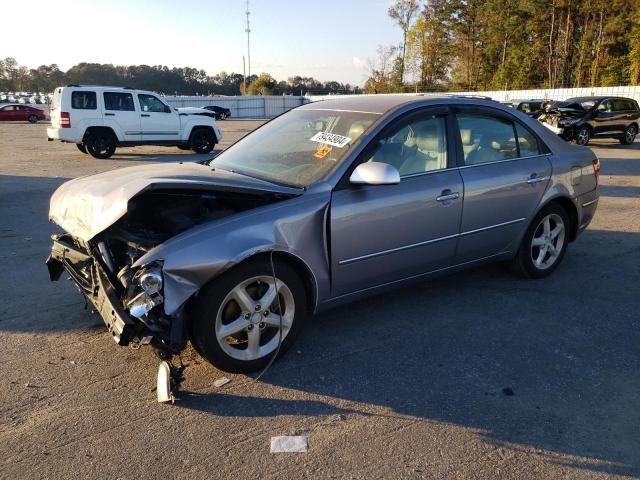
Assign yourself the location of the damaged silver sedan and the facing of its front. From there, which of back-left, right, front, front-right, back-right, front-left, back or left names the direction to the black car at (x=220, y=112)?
back-right

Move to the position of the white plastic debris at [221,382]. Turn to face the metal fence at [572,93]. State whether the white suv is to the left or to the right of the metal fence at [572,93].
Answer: left

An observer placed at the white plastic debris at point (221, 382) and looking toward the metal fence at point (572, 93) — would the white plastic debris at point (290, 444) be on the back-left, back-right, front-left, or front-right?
back-right

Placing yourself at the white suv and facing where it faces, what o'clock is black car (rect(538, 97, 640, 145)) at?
The black car is roughly at 12 o'clock from the white suv.

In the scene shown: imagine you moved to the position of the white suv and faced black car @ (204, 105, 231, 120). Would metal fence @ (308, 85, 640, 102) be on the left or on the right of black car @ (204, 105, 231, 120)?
right

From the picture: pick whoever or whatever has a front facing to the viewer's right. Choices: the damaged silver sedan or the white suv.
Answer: the white suv

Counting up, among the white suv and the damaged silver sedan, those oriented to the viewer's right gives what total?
1

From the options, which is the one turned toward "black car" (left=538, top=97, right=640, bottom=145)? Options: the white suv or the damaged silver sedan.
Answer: the white suv

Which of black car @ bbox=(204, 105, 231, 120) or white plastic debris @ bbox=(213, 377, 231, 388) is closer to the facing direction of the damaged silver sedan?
the white plastic debris

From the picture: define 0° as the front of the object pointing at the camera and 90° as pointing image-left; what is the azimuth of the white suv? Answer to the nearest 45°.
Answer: approximately 270°

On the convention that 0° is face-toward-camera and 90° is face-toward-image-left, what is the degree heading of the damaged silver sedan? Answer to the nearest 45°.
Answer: approximately 45°

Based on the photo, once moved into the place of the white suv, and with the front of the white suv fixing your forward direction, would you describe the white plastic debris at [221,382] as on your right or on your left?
on your right

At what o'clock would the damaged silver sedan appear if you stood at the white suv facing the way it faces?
The damaged silver sedan is roughly at 3 o'clock from the white suv.

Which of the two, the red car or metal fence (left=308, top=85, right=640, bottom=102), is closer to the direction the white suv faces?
the metal fence

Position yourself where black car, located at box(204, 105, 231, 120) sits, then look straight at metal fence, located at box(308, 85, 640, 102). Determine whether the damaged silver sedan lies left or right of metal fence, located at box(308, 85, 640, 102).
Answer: right
